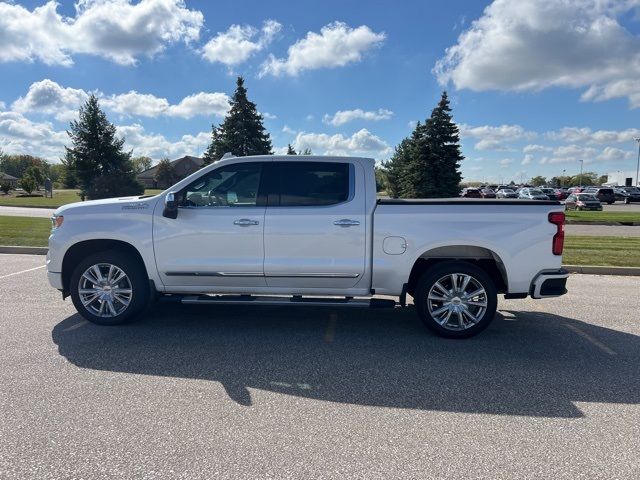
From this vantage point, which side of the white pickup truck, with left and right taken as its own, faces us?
left

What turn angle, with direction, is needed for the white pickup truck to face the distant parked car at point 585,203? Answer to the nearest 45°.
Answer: approximately 135° to its right

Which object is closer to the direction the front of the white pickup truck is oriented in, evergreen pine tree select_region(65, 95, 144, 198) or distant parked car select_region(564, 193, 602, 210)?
the evergreen pine tree

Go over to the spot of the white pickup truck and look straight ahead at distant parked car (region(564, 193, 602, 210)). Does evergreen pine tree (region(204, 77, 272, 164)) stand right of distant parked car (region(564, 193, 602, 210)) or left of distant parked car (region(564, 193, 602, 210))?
left

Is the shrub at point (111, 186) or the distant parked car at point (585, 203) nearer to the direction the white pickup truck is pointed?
the shrub

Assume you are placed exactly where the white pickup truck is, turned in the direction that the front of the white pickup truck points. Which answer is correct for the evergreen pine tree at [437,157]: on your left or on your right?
on your right

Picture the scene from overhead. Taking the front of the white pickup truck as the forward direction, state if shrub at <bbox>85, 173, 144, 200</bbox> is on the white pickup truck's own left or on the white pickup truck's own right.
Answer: on the white pickup truck's own right
